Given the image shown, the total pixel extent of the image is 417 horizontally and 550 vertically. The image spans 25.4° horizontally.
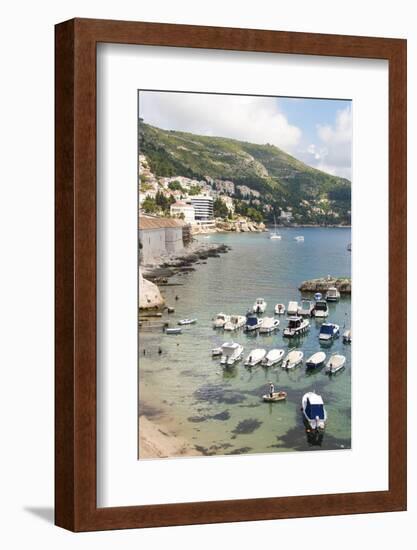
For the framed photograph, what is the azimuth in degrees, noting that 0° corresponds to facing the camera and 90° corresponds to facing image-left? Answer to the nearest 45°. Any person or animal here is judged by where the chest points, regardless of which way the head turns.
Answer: approximately 315°
